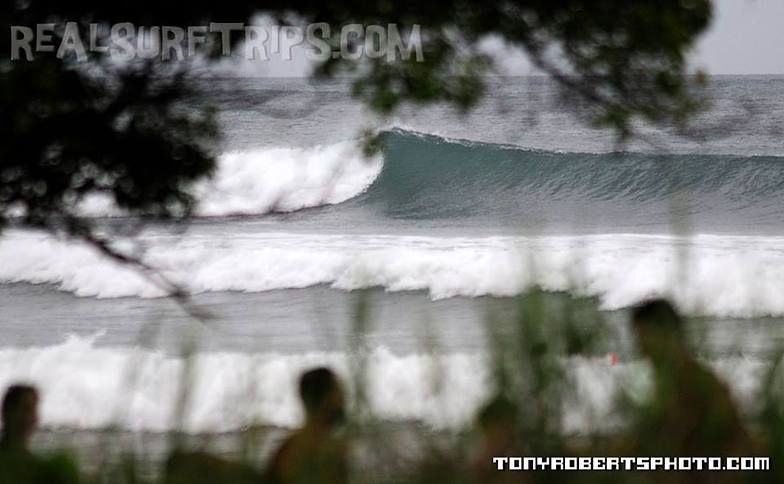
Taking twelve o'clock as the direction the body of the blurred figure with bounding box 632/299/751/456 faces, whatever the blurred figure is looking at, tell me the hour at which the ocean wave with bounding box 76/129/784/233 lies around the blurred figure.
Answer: The ocean wave is roughly at 3 o'clock from the blurred figure.

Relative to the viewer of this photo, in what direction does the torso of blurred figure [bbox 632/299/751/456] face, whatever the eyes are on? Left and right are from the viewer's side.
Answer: facing away from the viewer and to the left of the viewer

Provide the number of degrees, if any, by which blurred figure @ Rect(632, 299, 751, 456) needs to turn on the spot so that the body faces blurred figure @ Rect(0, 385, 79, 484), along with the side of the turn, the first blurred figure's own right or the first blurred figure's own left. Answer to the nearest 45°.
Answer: approximately 45° to the first blurred figure's own left

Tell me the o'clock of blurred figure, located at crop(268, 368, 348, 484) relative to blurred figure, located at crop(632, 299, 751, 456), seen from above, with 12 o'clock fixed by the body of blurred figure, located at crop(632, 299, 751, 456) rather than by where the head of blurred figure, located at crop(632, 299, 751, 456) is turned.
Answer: blurred figure, located at crop(268, 368, 348, 484) is roughly at 12 o'clock from blurred figure, located at crop(632, 299, 751, 456).

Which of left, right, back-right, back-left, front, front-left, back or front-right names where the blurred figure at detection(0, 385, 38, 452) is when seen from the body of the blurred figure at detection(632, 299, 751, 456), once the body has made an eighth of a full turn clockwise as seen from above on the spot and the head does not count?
left
